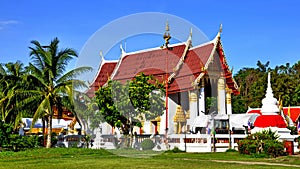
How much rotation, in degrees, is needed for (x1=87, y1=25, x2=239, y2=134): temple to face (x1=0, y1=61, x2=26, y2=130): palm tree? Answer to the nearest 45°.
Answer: approximately 135° to its right

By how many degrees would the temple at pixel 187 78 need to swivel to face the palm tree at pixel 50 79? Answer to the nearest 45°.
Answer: approximately 90° to its right

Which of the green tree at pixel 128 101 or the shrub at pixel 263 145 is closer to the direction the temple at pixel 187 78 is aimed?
the shrub

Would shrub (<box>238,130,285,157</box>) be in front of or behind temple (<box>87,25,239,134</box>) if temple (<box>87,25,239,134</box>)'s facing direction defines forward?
in front

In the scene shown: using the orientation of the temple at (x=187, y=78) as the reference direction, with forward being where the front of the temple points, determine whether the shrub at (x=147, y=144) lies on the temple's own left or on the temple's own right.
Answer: on the temple's own right

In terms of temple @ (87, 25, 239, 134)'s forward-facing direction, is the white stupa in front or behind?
in front

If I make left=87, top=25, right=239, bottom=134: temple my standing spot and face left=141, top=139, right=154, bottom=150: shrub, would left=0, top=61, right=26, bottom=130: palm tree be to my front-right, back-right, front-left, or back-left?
front-right

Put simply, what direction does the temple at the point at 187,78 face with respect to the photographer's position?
facing the viewer and to the right of the viewer

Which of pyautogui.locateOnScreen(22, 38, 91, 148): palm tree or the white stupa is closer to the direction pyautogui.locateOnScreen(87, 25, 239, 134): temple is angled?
the white stupa

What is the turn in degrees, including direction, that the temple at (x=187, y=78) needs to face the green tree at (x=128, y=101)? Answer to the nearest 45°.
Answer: approximately 90° to its right

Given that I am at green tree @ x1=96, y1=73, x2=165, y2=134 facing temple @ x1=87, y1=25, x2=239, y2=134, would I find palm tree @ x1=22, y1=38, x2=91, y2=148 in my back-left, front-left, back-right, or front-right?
back-left
